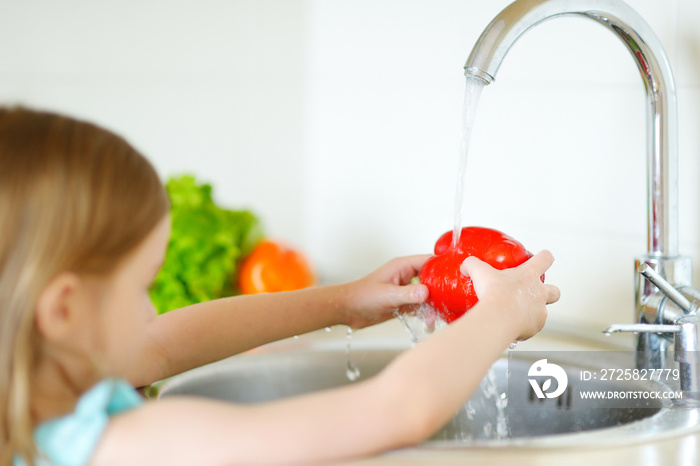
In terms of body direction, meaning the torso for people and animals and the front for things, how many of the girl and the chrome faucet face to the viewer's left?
1

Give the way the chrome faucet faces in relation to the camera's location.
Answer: facing to the left of the viewer

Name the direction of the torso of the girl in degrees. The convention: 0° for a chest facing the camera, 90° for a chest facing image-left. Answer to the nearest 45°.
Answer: approximately 225°

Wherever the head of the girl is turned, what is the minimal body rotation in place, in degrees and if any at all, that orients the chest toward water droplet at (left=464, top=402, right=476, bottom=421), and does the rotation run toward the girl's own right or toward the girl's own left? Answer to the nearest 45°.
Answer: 0° — they already face it

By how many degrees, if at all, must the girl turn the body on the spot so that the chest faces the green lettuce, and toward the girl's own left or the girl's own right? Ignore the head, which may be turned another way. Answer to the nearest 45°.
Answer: approximately 45° to the girl's own left

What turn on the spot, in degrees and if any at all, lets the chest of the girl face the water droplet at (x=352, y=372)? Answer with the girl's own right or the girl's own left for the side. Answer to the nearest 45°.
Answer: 0° — they already face it

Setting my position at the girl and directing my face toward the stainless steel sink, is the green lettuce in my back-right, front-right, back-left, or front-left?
front-left

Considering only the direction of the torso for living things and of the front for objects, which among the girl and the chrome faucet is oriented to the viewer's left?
the chrome faucet

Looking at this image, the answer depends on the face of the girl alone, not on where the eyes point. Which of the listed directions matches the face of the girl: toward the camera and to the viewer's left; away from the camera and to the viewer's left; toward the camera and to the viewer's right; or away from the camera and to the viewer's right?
away from the camera and to the viewer's right

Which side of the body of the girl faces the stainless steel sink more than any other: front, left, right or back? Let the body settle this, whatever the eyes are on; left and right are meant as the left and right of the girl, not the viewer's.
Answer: front

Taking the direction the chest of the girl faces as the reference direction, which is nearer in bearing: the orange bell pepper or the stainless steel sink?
the stainless steel sink

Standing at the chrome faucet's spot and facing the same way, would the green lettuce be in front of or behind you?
in front
